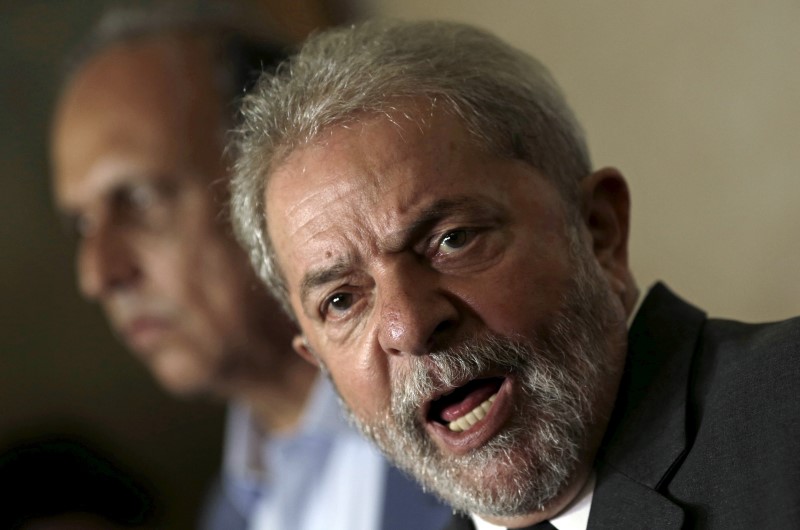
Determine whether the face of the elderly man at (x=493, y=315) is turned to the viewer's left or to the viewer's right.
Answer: to the viewer's left

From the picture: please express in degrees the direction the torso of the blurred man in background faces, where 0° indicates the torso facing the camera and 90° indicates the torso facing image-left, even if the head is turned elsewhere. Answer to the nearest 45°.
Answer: approximately 45°

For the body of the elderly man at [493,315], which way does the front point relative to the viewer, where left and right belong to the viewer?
facing the viewer and to the left of the viewer

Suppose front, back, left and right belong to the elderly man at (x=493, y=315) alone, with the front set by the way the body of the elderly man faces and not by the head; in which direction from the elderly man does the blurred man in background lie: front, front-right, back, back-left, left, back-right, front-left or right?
right

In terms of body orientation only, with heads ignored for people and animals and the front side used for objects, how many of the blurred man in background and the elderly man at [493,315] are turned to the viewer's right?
0

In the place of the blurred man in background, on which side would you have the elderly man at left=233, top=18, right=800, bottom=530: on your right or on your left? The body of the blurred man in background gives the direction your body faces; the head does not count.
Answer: on your left
